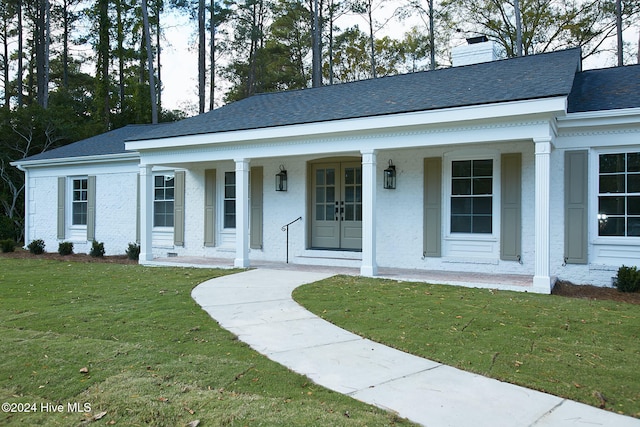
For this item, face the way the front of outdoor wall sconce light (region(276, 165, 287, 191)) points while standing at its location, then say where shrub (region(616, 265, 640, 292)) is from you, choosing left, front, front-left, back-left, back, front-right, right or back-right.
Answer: left

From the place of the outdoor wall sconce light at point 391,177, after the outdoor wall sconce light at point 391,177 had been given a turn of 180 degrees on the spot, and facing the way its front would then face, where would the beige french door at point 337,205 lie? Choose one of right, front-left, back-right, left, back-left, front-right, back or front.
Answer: left

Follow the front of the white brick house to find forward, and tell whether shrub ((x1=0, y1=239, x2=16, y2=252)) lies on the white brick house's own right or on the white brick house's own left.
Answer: on the white brick house's own right

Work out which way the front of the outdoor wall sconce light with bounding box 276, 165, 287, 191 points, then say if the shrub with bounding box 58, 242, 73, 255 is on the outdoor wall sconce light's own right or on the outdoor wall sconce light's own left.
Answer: on the outdoor wall sconce light's own right

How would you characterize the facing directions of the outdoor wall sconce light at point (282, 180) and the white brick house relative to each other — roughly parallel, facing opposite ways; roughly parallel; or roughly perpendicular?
roughly parallel

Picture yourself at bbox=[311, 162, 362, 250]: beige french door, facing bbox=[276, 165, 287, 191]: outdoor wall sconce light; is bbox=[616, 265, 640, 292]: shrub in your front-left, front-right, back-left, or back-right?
back-left

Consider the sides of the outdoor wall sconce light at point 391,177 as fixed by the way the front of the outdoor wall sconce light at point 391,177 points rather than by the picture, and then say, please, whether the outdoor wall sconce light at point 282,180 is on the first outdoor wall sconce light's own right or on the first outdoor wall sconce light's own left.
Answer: on the first outdoor wall sconce light's own right

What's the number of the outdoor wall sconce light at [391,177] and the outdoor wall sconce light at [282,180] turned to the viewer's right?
0

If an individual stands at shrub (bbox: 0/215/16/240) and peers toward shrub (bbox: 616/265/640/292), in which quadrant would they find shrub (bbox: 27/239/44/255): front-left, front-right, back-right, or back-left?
front-right

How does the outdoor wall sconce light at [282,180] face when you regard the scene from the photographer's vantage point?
facing the viewer and to the left of the viewer

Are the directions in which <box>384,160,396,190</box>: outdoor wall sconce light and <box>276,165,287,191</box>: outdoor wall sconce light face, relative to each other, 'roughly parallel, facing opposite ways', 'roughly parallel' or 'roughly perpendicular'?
roughly parallel

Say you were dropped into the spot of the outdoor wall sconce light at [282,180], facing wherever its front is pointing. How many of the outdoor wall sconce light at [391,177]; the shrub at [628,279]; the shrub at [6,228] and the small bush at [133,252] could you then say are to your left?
2

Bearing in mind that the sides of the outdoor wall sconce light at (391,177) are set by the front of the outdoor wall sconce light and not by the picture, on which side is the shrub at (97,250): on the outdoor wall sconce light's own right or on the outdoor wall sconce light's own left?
on the outdoor wall sconce light's own right

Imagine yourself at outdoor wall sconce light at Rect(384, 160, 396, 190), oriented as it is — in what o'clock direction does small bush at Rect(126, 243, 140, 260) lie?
The small bush is roughly at 2 o'clock from the outdoor wall sconce light.
